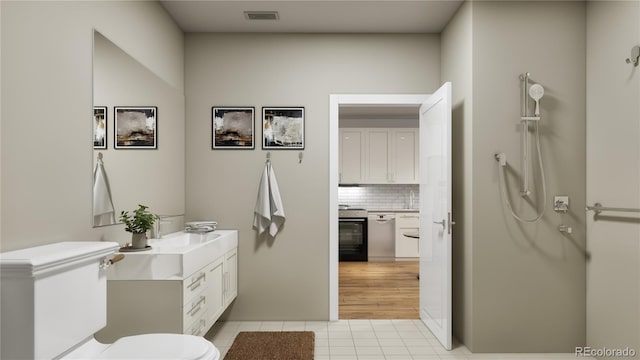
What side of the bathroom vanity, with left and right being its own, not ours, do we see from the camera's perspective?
right

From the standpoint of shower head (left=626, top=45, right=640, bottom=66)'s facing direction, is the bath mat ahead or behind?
ahead

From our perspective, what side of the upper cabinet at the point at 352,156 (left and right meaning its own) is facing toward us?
front

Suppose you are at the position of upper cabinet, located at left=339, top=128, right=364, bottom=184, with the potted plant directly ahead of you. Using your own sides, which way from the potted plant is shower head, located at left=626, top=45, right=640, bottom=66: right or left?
left

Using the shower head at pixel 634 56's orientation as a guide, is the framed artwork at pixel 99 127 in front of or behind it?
in front

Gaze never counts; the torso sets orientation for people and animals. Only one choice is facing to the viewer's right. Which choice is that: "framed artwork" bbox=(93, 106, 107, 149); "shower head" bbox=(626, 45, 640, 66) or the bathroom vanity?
the bathroom vanity

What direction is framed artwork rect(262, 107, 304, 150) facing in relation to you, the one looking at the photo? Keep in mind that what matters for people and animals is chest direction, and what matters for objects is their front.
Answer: facing the viewer

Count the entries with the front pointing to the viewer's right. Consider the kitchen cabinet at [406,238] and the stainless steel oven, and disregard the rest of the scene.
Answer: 0

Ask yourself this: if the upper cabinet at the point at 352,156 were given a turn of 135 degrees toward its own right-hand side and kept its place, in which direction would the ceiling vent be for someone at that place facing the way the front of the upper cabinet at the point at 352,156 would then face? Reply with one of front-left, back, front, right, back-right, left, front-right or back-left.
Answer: back-left

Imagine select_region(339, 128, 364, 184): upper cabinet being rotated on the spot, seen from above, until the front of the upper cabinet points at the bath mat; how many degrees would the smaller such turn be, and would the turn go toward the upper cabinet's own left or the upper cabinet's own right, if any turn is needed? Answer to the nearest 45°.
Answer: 0° — it already faces it

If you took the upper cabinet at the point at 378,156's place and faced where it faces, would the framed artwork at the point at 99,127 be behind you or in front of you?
in front

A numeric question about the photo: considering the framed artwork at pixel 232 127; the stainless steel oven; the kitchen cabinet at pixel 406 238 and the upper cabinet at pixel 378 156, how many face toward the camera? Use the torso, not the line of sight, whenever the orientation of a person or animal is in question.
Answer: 4

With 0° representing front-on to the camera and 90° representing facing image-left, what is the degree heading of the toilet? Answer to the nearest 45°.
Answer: approximately 315°

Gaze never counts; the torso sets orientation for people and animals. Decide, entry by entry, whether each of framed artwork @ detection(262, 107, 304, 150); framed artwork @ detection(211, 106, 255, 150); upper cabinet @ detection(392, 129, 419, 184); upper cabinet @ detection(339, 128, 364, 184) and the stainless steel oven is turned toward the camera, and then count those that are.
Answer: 5
